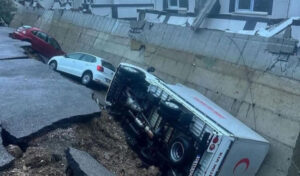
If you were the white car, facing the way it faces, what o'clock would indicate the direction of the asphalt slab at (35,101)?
The asphalt slab is roughly at 8 o'clock from the white car.

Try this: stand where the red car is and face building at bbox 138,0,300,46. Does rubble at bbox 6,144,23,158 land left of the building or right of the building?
right

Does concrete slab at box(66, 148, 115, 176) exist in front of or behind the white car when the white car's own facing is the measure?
behind

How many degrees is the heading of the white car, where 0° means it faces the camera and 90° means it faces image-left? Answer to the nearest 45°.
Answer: approximately 135°

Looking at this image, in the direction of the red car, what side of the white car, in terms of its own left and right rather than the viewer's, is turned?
front

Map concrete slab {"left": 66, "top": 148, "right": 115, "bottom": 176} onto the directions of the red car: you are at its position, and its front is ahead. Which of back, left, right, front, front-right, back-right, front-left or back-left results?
back-left

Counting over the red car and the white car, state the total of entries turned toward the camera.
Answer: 0

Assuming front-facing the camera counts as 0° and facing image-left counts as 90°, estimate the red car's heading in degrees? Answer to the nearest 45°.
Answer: approximately 135°

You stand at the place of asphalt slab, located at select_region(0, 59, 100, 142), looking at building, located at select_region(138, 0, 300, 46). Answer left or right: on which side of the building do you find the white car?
left
